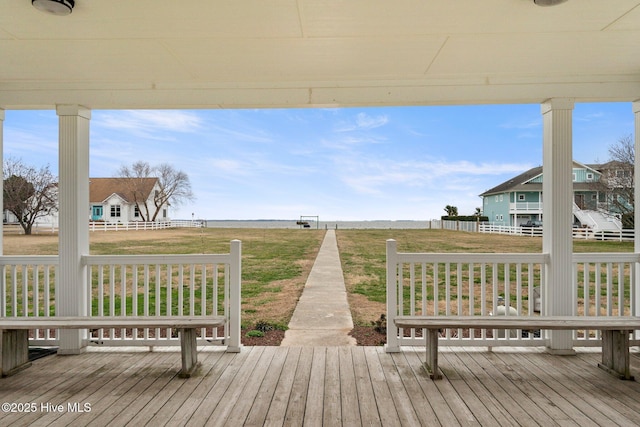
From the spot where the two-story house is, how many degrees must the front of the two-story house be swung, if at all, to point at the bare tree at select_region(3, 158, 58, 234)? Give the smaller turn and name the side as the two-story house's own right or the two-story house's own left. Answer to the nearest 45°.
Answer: approximately 45° to the two-story house's own right

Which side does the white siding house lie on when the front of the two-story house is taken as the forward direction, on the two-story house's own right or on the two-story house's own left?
on the two-story house's own right

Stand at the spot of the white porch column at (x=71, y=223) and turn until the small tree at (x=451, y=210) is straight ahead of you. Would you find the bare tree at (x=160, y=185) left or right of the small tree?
left
